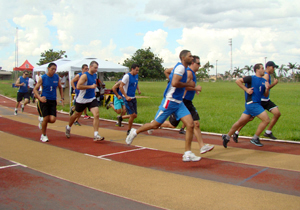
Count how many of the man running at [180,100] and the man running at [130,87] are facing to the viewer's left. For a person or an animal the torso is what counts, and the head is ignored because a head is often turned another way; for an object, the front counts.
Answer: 0

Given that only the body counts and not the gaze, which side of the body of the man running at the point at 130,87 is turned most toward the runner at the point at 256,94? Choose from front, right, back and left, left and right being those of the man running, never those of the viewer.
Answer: front

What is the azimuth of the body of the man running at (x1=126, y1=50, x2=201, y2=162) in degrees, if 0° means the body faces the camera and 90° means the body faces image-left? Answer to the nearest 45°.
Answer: approximately 270°

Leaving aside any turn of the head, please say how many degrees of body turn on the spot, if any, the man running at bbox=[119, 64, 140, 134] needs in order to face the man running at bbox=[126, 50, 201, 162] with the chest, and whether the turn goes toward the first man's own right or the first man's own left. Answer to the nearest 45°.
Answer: approximately 45° to the first man's own right

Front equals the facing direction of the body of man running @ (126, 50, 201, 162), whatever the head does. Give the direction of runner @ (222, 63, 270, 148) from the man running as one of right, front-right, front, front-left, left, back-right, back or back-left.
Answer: front-left
